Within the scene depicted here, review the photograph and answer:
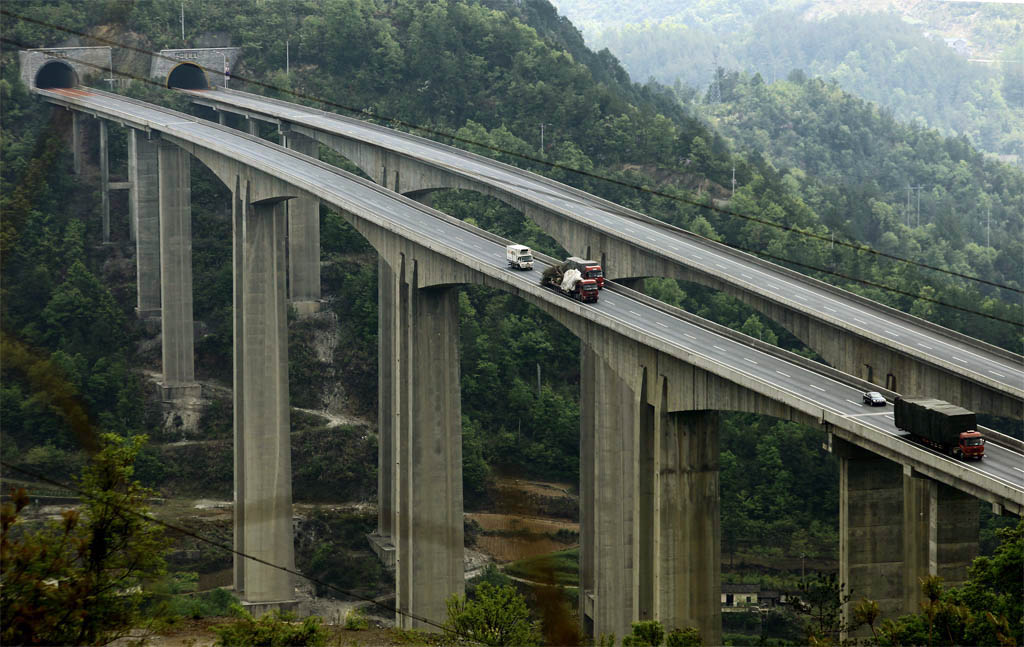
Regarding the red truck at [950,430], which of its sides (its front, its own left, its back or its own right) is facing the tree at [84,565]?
right

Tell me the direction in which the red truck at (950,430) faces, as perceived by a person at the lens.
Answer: facing the viewer and to the right of the viewer
